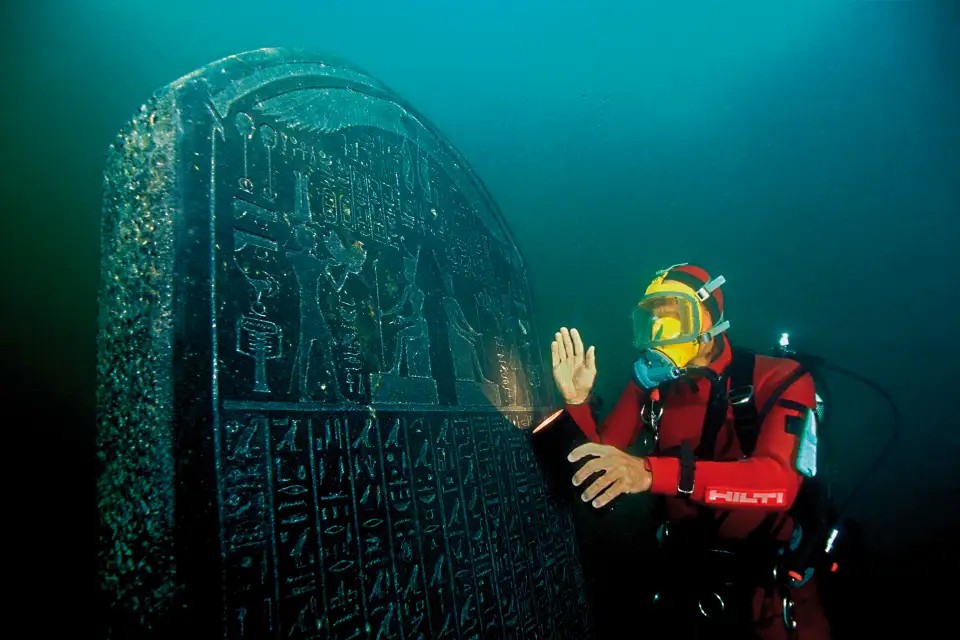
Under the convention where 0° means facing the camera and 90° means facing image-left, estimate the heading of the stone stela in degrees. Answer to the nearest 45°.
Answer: approximately 315°

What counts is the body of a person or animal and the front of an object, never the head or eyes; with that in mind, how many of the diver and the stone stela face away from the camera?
0

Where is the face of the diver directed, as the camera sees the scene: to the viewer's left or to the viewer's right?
to the viewer's left

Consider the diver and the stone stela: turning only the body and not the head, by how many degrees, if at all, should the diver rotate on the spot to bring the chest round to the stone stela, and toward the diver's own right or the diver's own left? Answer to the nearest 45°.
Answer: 0° — they already face it
